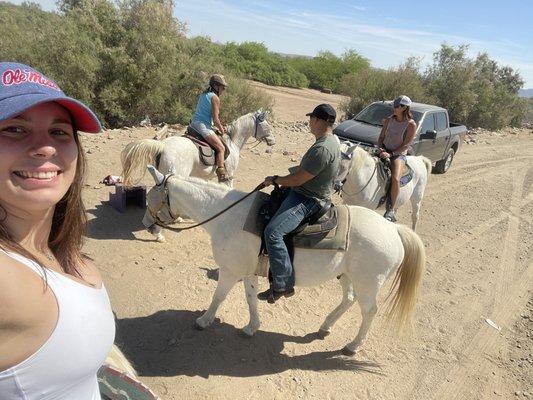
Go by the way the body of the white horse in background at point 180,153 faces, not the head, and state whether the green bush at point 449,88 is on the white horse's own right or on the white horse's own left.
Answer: on the white horse's own left

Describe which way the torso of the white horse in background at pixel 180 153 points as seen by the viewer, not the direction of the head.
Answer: to the viewer's right

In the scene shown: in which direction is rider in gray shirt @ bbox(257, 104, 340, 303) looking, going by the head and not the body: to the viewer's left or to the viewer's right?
to the viewer's left

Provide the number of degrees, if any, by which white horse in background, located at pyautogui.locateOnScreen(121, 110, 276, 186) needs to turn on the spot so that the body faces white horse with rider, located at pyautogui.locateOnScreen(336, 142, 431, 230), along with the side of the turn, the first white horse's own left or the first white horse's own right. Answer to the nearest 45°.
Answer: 0° — it already faces it

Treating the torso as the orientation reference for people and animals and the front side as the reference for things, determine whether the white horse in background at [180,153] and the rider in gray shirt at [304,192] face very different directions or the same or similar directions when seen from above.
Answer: very different directions

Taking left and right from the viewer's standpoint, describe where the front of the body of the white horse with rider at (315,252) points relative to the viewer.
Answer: facing to the left of the viewer

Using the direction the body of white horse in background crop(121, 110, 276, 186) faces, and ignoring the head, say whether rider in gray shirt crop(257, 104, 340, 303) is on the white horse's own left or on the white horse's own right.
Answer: on the white horse's own right

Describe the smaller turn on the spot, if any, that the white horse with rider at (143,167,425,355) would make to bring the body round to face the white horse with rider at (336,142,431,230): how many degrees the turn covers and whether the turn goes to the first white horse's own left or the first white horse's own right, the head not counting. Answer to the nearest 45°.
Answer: approximately 90° to the first white horse's own right

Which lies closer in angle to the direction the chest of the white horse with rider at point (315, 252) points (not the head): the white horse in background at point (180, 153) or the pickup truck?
the white horse in background

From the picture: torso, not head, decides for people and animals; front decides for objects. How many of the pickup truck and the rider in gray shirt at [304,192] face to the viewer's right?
0

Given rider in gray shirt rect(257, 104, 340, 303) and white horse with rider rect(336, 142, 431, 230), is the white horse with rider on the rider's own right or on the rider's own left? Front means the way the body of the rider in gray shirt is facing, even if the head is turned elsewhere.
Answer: on the rider's own right

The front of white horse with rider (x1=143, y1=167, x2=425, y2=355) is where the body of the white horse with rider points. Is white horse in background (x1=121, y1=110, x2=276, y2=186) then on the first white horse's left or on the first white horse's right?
on the first white horse's right

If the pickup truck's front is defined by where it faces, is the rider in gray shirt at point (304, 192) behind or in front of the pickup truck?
in front

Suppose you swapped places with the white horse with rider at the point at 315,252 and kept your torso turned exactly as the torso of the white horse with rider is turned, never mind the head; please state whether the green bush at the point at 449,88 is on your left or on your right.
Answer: on your right

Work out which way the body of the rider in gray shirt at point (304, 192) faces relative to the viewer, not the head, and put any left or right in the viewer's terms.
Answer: facing to the left of the viewer
